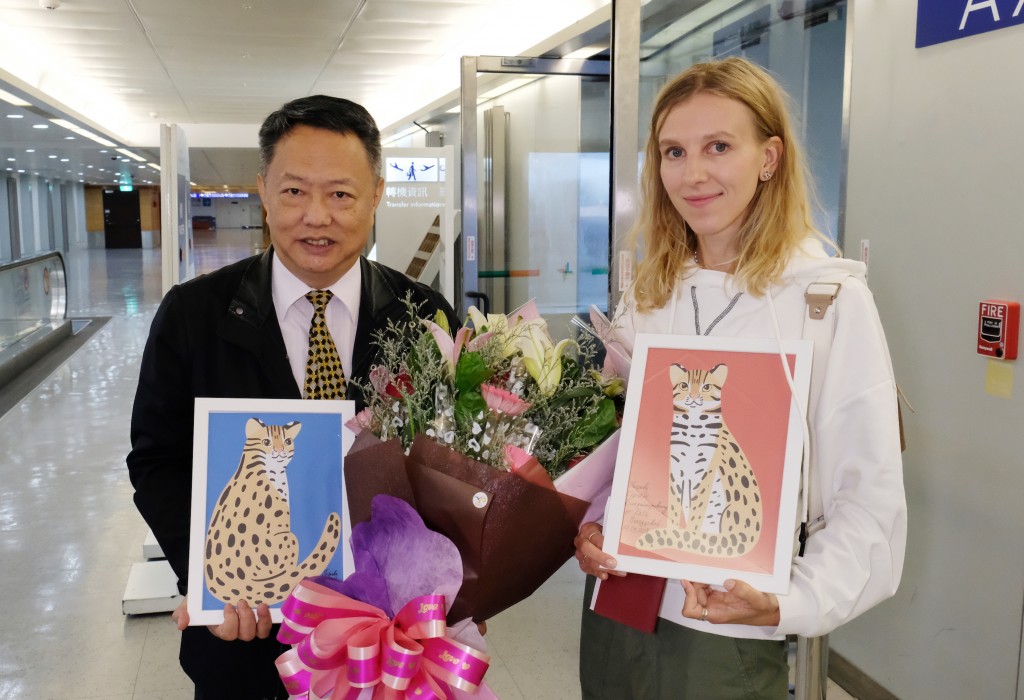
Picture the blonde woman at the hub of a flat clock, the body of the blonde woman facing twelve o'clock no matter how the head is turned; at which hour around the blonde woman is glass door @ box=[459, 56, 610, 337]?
The glass door is roughly at 4 o'clock from the blonde woman.

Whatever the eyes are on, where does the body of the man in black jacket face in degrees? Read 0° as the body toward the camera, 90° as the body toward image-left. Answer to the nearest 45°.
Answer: approximately 0°

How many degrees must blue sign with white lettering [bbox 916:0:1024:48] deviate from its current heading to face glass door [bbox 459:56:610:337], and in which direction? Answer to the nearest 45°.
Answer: approximately 90° to its right

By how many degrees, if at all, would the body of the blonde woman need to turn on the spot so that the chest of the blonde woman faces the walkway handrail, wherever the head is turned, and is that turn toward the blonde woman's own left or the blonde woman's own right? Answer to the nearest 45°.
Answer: approximately 90° to the blonde woman's own right

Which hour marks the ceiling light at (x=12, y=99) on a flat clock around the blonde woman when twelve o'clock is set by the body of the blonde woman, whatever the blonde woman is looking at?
The ceiling light is roughly at 3 o'clock from the blonde woman.

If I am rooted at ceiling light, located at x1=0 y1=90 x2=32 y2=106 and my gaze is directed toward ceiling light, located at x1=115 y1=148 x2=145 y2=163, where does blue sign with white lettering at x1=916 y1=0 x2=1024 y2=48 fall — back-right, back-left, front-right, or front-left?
back-right

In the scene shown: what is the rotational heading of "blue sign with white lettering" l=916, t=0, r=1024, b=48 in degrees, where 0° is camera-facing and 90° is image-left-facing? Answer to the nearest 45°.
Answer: approximately 45°

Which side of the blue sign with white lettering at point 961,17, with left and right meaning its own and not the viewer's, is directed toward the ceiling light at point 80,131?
right
